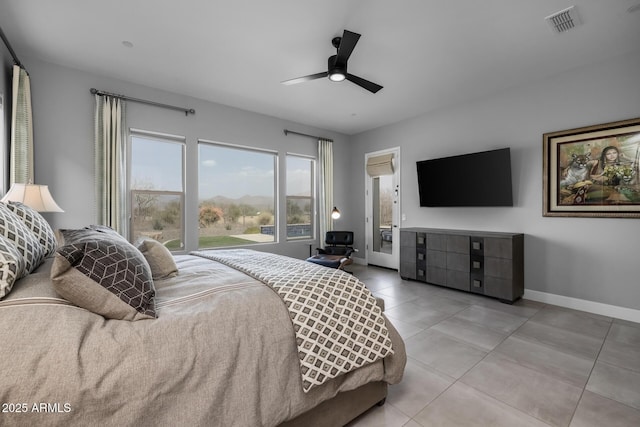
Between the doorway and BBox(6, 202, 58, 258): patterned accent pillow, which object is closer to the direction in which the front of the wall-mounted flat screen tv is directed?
the patterned accent pillow

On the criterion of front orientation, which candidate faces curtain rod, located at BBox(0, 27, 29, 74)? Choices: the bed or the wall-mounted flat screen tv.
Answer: the wall-mounted flat screen tv

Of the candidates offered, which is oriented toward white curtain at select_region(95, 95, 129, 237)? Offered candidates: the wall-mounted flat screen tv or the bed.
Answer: the wall-mounted flat screen tv

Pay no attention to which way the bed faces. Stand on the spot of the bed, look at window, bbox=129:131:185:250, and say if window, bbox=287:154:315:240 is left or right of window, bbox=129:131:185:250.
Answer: right

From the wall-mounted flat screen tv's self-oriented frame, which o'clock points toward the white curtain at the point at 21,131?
The white curtain is roughly at 12 o'clock from the wall-mounted flat screen tv.

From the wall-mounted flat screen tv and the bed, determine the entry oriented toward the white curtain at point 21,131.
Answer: the wall-mounted flat screen tv

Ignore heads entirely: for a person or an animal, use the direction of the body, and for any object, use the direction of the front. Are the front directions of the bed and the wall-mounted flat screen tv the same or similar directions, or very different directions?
very different directions

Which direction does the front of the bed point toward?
to the viewer's right
